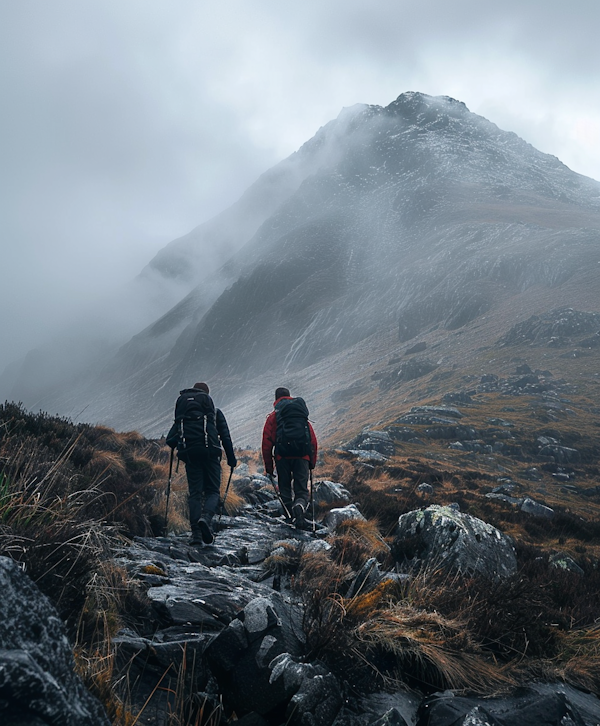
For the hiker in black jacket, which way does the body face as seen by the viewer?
away from the camera

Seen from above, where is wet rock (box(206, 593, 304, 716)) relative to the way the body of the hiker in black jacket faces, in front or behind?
behind

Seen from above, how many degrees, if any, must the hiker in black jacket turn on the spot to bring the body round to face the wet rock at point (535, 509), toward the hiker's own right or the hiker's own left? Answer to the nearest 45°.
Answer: approximately 45° to the hiker's own right

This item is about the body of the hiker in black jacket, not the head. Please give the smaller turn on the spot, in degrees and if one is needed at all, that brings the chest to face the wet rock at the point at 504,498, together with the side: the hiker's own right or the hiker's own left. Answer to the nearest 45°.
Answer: approximately 45° to the hiker's own right

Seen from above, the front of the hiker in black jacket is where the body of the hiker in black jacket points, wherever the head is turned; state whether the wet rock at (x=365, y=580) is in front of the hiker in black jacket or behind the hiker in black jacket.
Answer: behind

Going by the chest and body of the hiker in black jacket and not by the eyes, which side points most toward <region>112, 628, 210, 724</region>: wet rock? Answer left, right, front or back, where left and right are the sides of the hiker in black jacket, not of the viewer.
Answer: back

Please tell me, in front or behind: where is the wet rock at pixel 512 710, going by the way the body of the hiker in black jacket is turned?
behind

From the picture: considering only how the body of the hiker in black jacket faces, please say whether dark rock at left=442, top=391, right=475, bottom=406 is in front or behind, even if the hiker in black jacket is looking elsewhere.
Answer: in front

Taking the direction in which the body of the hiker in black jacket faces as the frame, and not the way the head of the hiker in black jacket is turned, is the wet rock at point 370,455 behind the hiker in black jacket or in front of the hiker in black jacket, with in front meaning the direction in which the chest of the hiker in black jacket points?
in front

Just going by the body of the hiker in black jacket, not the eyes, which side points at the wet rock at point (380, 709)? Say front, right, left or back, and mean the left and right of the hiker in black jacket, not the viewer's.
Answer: back
